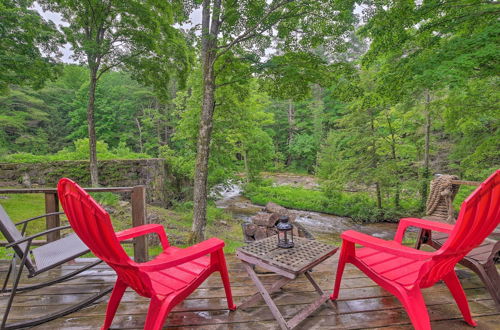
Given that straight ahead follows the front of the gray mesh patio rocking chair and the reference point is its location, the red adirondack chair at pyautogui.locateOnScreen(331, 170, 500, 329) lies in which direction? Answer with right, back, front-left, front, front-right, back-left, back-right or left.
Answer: front-right

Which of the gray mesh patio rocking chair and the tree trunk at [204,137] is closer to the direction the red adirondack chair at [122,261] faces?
the tree trunk

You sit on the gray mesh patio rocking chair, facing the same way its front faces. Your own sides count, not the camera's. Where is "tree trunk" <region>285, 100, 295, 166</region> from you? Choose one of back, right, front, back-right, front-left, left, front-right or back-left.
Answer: front-left

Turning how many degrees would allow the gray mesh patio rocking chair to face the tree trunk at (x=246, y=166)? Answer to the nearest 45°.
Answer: approximately 45° to its left

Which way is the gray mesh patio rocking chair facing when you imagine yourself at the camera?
facing to the right of the viewer

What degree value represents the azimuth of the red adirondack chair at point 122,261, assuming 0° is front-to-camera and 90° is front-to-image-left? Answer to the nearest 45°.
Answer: approximately 225°

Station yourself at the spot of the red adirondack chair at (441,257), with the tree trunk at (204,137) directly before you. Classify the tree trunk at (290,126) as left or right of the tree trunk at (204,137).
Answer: right

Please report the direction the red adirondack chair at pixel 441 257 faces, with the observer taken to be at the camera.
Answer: facing away from the viewer and to the left of the viewer

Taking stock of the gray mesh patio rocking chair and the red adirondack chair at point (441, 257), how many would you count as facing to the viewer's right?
1

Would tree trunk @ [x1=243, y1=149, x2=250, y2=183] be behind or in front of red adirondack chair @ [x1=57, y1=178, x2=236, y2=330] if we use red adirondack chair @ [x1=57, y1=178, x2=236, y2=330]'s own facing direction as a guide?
in front

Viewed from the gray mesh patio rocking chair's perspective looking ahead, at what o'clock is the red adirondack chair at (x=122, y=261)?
The red adirondack chair is roughly at 2 o'clock from the gray mesh patio rocking chair.

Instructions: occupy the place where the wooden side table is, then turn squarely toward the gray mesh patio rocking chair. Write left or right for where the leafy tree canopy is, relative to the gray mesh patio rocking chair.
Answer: right

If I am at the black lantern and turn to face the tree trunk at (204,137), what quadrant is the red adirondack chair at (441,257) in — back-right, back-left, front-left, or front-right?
back-right
